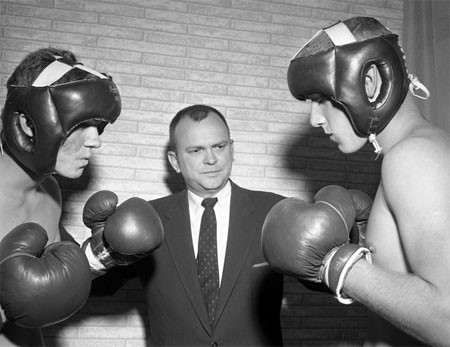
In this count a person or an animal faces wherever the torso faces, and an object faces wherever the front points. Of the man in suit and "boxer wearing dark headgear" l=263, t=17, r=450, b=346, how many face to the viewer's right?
0

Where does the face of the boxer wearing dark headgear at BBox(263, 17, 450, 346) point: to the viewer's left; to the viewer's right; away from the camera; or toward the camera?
to the viewer's left

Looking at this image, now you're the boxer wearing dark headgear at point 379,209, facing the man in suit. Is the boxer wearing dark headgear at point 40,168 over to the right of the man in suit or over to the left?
left

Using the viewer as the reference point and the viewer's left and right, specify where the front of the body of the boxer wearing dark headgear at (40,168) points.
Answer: facing to the right of the viewer

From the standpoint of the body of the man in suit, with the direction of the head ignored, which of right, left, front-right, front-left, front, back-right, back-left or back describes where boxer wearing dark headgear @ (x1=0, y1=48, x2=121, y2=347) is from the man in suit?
front-right

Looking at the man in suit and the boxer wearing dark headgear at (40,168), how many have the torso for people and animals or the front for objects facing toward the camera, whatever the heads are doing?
1

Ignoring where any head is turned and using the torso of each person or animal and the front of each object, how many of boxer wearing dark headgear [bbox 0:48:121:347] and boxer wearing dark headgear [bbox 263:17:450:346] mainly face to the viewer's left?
1

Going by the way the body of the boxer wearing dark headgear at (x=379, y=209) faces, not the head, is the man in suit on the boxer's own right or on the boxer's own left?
on the boxer's own right

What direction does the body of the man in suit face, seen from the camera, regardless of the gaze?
toward the camera

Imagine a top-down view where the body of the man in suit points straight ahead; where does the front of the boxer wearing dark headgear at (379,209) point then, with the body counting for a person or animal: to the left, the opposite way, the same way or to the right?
to the right

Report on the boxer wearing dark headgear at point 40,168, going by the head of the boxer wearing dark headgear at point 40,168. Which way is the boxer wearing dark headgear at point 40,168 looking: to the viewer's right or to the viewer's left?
to the viewer's right

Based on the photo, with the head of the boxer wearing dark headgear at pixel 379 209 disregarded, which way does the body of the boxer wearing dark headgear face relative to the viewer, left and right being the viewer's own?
facing to the left of the viewer

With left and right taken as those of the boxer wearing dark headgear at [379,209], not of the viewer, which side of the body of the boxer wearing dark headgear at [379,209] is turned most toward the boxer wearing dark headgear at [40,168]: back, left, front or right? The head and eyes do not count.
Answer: front
